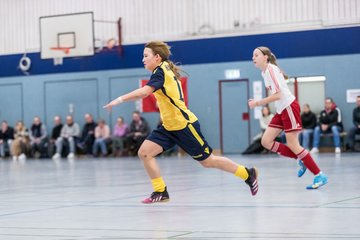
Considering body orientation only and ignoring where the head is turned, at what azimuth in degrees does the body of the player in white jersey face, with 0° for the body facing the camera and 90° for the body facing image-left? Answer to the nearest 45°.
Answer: approximately 90°

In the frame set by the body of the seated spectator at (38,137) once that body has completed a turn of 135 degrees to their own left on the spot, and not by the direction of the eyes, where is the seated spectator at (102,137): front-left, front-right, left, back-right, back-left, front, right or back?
right

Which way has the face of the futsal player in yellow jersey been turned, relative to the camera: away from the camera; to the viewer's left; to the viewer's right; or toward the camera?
to the viewer's left

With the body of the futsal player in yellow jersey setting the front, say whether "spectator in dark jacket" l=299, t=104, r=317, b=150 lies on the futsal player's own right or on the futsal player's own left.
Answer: on the futsal player's own right

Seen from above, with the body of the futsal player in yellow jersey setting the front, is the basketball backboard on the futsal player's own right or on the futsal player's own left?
on the futsal player's own right

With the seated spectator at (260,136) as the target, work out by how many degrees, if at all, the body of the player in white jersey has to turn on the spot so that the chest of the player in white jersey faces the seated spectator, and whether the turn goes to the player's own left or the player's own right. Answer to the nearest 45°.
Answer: approximately 90° to the player's own right

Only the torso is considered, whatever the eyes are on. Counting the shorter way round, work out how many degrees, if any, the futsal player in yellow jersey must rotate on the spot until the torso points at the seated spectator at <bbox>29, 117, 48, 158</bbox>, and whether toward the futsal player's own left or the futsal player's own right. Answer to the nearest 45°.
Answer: approximately 90° to the futsal player's own right

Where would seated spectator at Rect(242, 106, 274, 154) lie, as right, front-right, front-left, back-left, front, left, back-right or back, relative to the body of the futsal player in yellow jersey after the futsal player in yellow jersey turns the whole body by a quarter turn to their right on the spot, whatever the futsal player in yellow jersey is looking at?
front

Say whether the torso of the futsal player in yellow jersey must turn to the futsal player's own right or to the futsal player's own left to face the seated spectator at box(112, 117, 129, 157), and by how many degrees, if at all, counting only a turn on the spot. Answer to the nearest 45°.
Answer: approximately 90° to the futsal player's own right

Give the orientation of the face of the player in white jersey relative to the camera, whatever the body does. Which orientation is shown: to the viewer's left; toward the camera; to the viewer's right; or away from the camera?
to the viewer's left

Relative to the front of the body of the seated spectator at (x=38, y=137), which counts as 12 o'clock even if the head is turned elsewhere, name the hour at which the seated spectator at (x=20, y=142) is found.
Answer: the seated spectator at (x=20, y=142) is roughly at 4 o'clock from the seated spectator at (x=38, y=137).

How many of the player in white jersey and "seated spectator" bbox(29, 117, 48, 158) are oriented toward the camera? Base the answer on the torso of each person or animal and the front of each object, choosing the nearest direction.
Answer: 1

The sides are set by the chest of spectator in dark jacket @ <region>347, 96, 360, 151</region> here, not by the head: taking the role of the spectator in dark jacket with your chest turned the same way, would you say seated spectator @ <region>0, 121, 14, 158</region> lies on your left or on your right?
on your right
